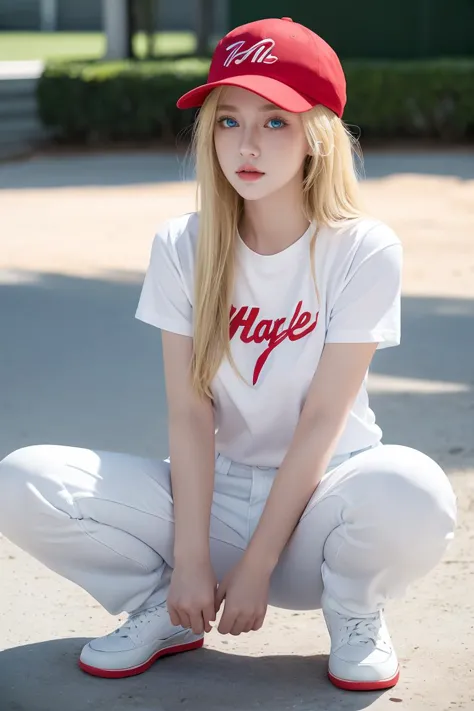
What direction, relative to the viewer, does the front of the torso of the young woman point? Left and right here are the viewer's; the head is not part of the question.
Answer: facing the viewer

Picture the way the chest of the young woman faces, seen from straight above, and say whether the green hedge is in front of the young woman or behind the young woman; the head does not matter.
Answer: behind
